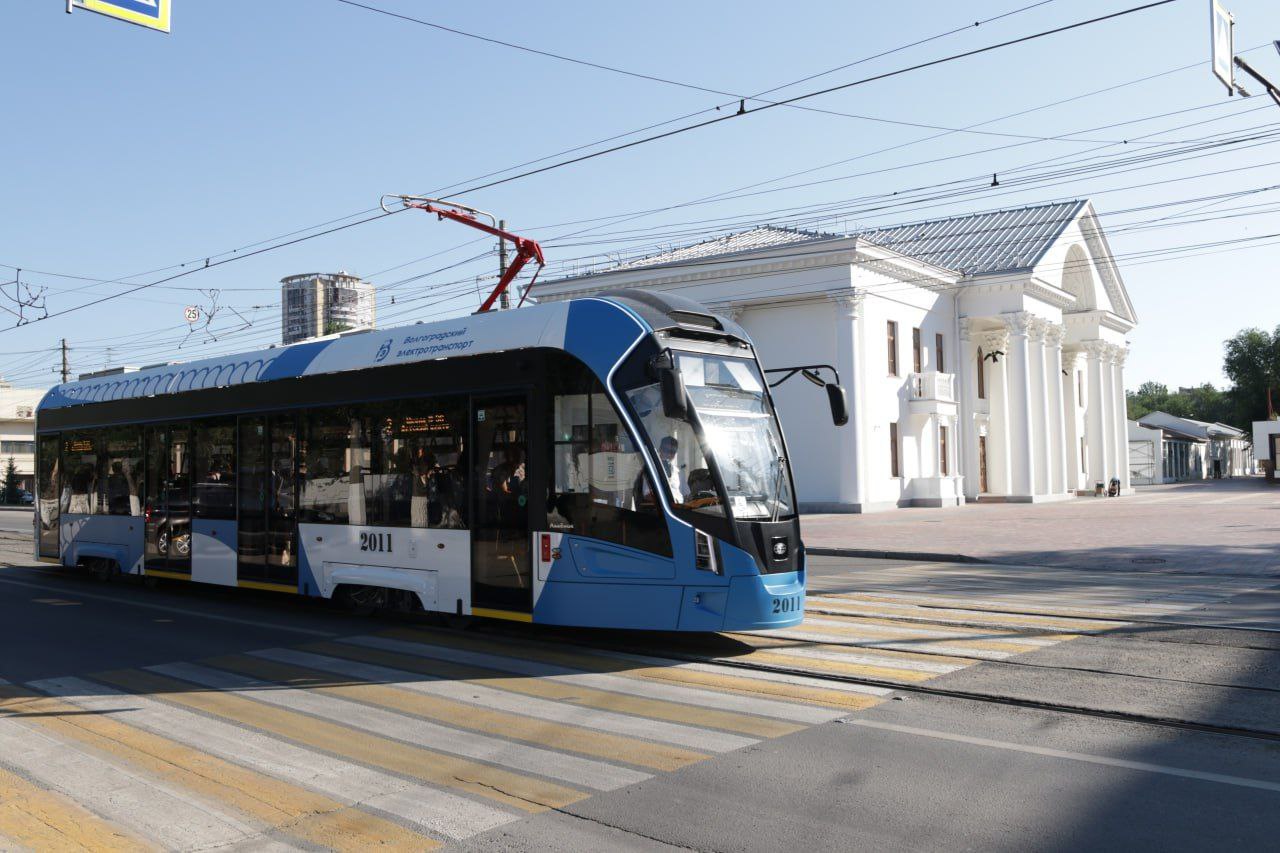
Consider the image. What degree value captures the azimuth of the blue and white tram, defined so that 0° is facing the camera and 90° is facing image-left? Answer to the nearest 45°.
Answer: approximately 315°

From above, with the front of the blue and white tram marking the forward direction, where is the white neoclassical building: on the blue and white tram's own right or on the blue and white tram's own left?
on the blue and white tram's own left
